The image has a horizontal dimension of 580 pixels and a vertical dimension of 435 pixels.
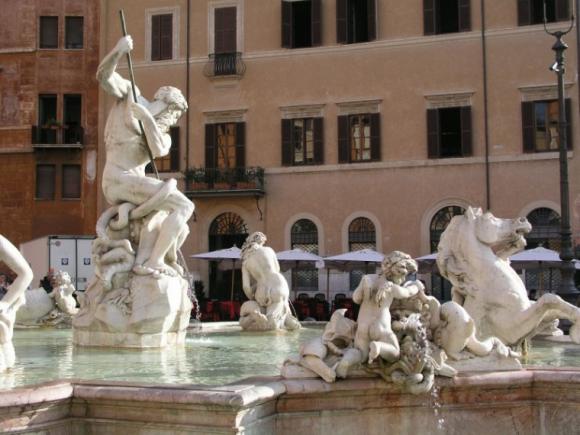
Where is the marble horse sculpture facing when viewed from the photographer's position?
facing to the right of the viewer

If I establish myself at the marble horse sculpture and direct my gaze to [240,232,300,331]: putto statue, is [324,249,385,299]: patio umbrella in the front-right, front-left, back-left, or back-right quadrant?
front-right

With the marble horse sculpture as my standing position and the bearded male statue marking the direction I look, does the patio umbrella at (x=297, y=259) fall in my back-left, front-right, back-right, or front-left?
front-right

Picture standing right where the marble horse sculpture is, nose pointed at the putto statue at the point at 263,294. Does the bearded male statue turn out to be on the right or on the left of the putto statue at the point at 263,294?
left

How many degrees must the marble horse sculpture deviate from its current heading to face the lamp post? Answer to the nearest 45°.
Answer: approximately 90° to its left

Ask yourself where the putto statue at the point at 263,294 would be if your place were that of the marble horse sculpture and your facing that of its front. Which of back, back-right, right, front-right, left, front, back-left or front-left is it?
back-left

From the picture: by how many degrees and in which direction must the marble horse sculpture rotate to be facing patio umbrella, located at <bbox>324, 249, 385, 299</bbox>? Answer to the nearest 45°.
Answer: approximately 90° to its left

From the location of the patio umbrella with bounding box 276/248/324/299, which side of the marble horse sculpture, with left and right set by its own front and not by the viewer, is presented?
left

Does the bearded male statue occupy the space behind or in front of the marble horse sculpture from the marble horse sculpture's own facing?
behind

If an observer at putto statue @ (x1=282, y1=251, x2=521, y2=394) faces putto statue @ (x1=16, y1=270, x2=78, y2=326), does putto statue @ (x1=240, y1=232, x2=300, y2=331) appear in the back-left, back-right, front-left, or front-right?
front-right
